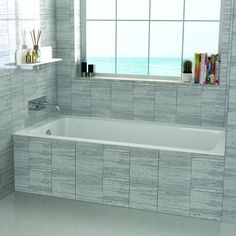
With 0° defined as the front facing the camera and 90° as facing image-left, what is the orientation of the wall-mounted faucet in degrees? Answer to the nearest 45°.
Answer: approximately 270°

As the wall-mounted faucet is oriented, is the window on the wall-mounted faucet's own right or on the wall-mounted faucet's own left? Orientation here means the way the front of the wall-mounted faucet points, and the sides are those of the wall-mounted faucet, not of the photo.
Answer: on the wall-mounted faucet's own left

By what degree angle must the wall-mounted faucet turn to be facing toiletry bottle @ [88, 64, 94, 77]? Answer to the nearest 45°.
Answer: approximately 45° to its left

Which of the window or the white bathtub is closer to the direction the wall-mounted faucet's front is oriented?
the white bathtub

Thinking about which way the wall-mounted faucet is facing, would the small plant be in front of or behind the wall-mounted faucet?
in front
